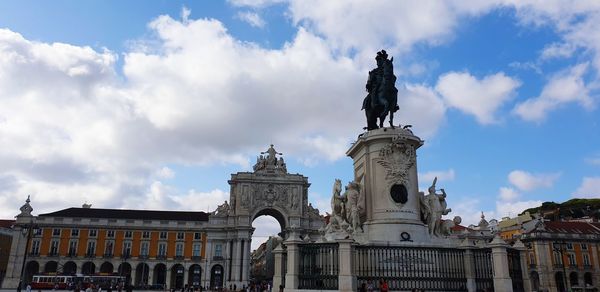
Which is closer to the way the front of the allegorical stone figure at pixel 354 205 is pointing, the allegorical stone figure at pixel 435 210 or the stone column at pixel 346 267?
the stone column

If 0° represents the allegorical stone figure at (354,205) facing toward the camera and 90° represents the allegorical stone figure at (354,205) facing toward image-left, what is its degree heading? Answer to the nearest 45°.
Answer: approximately 0°

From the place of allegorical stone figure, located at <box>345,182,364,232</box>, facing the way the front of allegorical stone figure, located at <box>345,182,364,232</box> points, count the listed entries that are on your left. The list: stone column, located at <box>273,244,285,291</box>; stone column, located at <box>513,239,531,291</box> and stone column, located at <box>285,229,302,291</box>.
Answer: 1

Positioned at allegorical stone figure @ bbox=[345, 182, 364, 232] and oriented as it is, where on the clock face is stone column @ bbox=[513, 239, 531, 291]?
The stone column is roughly at 9 o'clock from the allegorical stone figure.

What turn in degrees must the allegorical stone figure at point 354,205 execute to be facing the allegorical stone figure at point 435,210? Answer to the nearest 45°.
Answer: approximately 90° to its left

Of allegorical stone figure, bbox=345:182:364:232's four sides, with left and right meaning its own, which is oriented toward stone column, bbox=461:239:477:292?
left

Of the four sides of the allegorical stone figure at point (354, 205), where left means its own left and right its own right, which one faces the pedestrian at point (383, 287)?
front
